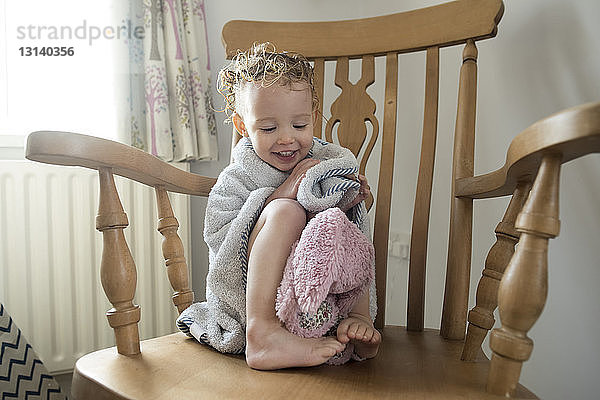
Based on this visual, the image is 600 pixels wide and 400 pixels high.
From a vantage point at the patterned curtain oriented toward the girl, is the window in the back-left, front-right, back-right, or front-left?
back-right

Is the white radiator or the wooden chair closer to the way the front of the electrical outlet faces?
the wooden chair

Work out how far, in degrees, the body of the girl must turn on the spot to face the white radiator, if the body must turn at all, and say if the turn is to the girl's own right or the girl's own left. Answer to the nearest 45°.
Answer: approximately 180°

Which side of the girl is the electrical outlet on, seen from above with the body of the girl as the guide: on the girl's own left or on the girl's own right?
on the girl's own left

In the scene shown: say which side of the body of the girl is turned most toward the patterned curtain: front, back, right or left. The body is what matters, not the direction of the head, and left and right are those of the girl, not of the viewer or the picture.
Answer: back

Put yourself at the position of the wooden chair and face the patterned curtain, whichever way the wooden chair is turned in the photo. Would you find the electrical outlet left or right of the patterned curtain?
right

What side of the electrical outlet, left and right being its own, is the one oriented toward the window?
right

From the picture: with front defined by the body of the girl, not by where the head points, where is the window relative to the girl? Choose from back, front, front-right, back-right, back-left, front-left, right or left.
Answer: back

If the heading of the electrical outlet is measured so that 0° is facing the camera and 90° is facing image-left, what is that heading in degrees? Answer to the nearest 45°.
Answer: approximately 0°

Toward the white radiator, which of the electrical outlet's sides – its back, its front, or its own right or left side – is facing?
right

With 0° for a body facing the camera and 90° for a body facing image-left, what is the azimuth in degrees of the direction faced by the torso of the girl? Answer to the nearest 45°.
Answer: approximately 315°
